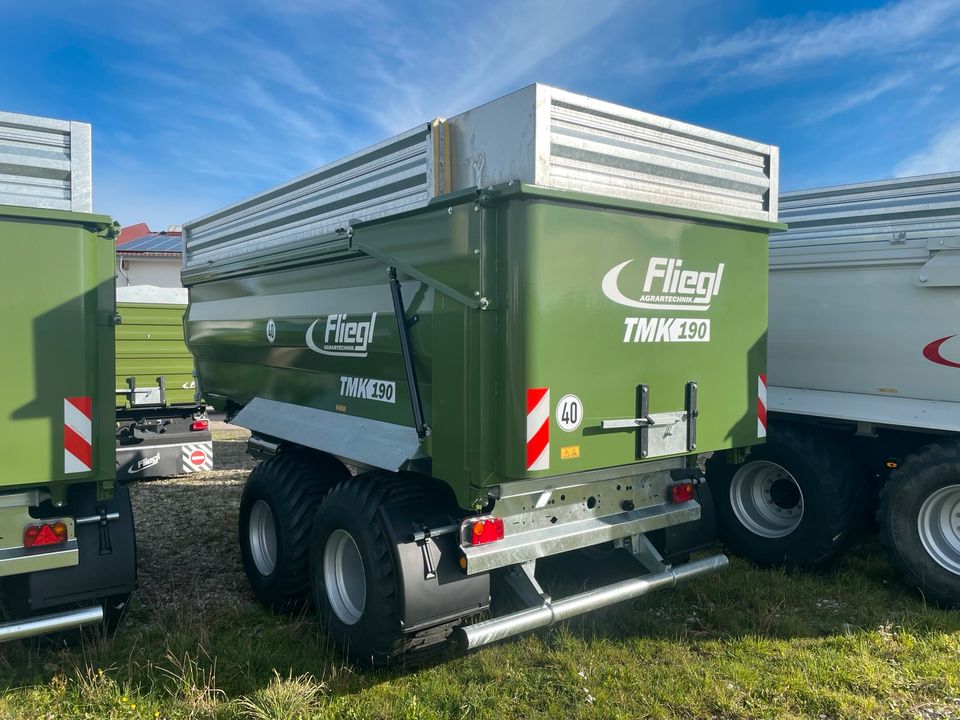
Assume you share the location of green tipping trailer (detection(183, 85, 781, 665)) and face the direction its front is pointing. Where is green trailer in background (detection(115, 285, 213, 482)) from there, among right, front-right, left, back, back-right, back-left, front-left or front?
front

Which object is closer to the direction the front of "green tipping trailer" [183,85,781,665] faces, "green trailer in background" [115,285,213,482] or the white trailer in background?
the green trailer in background

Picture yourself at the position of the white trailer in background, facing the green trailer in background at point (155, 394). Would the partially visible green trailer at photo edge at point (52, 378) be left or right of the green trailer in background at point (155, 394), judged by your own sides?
left

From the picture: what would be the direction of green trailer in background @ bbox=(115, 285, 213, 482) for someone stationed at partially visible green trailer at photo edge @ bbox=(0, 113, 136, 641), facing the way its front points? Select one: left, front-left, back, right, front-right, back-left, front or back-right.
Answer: front

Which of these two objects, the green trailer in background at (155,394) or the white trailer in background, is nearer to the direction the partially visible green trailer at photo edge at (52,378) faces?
the green trailer in background

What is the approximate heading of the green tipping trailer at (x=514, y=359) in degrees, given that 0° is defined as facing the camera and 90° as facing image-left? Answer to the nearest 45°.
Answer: approximately 135°

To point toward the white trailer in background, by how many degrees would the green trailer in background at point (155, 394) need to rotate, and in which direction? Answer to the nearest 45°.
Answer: approximately 135° to its right

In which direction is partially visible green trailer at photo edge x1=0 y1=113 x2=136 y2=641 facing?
away from the camera

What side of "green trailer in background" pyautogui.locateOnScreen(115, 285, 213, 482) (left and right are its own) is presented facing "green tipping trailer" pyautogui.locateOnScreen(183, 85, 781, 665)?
back

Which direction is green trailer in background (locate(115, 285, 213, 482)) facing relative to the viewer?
away from the camera
